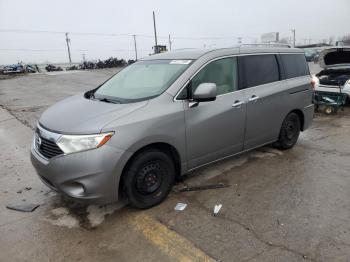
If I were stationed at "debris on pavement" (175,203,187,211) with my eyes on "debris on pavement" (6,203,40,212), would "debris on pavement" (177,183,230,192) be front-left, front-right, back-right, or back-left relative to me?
back-right

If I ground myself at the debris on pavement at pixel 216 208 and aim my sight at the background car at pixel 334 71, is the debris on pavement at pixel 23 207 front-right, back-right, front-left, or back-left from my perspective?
back-left

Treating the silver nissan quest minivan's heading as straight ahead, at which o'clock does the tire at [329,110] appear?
The tire is roughly at 6 o'clock from the silver nissan quest minivan.

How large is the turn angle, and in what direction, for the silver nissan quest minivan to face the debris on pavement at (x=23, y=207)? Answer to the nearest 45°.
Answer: approximately 45° to its right

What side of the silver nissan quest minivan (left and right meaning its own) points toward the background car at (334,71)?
back

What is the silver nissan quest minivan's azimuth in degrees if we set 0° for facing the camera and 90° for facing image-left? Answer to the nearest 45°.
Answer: approximately 45°
